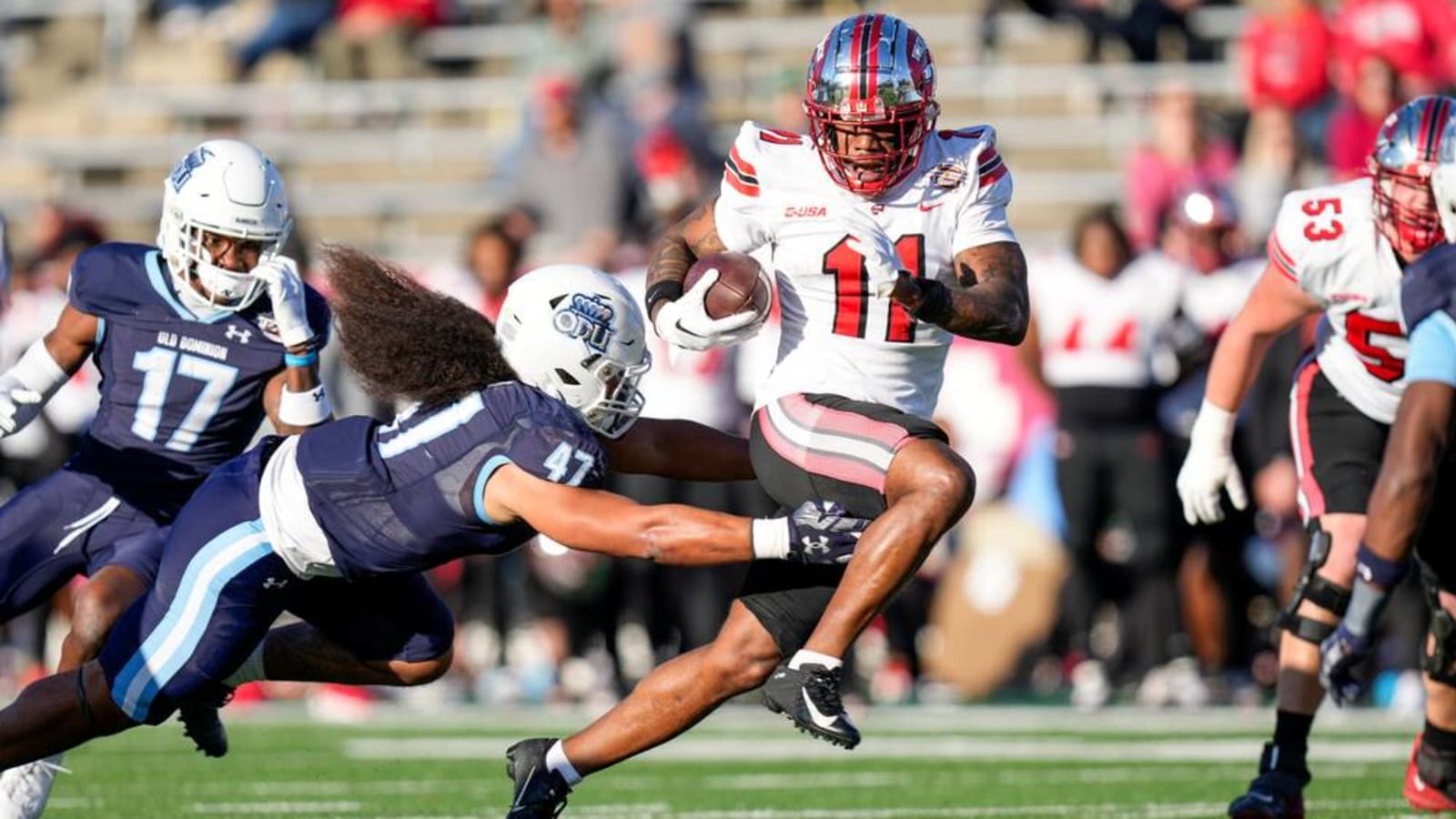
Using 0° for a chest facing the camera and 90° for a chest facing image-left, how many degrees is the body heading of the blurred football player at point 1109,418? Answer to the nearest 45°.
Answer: approximately 0°

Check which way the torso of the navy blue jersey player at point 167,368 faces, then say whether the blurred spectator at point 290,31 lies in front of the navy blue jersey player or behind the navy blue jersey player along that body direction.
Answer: behind

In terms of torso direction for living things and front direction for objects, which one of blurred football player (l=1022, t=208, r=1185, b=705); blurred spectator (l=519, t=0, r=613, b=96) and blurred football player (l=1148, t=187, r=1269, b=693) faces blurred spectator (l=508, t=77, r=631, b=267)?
blurred spectator (l=519, t=0, r=613, b=96)

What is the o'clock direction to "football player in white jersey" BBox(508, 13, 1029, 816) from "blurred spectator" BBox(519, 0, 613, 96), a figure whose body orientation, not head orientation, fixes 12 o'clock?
The football player in white jersey is roughly at 12 o'clock from the blurred spectator.

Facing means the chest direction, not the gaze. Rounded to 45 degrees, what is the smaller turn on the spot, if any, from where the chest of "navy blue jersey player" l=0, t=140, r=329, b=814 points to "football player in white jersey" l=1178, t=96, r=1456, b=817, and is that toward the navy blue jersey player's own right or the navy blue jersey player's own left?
approximately 90° to the navy blue jersey player's own left

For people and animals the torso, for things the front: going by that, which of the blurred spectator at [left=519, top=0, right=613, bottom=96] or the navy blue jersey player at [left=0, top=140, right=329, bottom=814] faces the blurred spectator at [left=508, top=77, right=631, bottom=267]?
the blurred spectator at [left=519, top=0, right=613, bottom=96]

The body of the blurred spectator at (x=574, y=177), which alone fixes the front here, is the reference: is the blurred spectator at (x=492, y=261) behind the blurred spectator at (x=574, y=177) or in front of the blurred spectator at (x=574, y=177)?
in front

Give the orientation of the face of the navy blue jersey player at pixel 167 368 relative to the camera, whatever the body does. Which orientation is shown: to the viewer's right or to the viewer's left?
to the viewer's right

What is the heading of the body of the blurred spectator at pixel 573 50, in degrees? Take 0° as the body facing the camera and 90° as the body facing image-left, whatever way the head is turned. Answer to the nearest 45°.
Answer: approximately 0°
